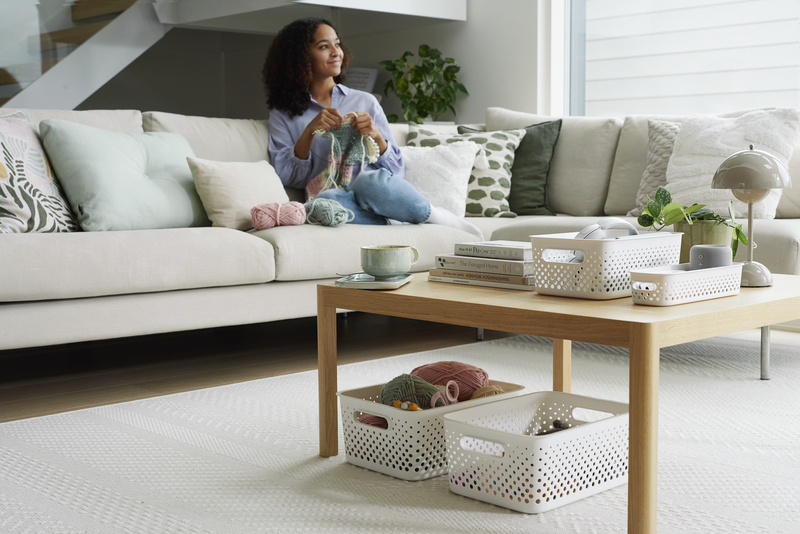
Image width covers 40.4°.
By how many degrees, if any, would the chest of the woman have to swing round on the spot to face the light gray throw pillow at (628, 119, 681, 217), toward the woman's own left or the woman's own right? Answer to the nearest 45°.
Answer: approximately 45° to the woman's own left

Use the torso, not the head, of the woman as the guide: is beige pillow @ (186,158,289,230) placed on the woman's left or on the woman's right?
on the woman's right

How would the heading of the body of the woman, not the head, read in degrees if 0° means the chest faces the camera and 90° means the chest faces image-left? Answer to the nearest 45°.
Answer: approximately 315°

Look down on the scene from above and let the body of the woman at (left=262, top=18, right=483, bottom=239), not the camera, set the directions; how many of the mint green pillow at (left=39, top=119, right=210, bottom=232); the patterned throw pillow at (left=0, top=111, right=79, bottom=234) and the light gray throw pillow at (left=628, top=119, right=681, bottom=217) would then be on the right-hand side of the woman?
2

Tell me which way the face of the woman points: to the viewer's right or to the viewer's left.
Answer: to the viewer's right

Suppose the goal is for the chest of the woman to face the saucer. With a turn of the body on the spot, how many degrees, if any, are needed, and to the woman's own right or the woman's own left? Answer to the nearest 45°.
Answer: approximately 45° to the woman's own right

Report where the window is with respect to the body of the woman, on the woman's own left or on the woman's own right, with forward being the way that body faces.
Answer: on the woman's own left

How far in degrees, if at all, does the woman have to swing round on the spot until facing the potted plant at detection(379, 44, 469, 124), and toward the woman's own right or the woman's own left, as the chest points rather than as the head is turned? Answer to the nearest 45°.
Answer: approximately 135° to the woman's own left

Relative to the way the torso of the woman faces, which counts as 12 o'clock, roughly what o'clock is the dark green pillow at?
The dark green pillow is roughly at 10 o'clock from the woman.

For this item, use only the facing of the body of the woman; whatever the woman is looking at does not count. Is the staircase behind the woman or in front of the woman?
behind
